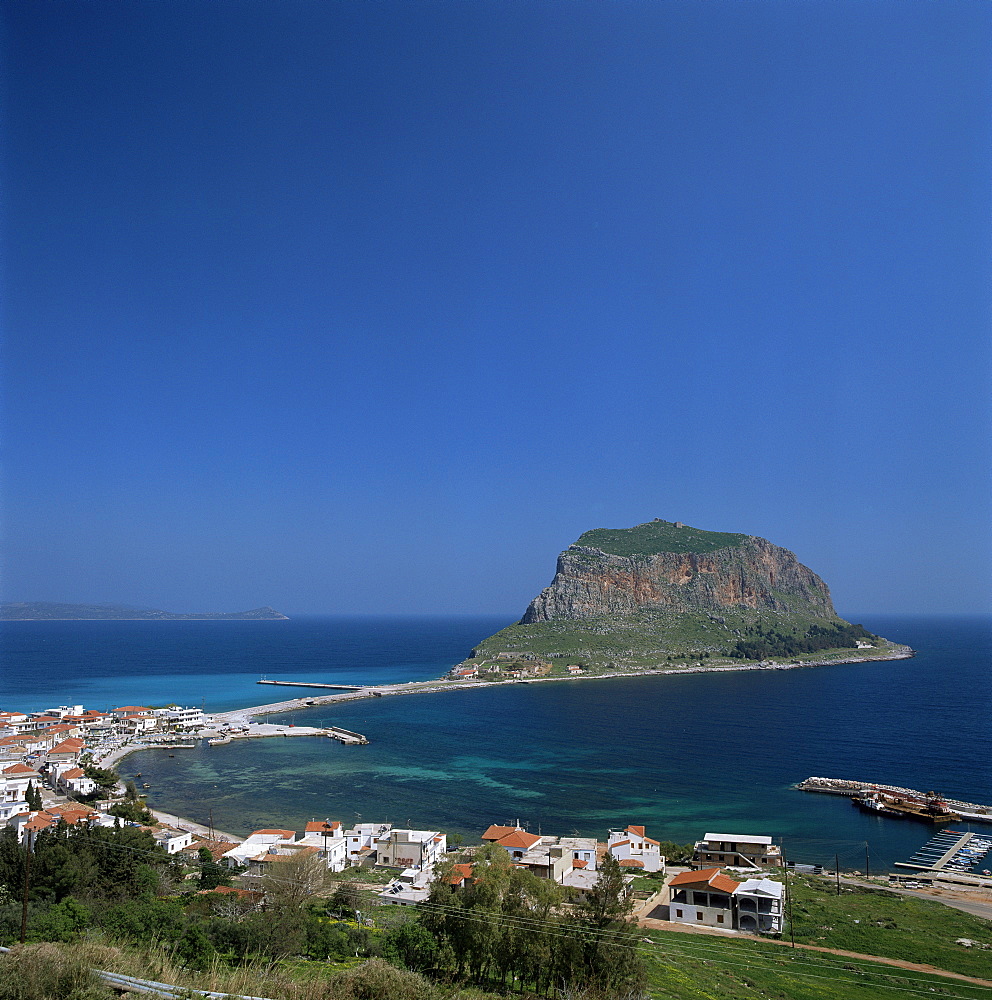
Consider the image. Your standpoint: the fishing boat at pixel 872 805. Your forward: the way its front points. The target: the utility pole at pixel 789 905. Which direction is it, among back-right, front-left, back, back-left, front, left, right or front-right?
left

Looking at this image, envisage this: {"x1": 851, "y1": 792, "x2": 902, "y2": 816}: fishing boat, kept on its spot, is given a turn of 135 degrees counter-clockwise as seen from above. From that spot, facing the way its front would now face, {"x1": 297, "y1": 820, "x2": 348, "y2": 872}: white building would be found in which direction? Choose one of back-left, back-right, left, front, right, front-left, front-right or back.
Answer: right

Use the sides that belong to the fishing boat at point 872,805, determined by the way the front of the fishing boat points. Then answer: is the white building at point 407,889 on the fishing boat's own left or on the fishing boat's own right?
on the fishing boat's own left

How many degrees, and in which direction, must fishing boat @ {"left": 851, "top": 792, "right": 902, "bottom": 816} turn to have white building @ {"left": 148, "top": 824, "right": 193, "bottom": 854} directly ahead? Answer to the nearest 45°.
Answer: approximately 45° to its left

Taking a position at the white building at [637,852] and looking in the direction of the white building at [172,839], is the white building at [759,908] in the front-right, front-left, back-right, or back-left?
back-left

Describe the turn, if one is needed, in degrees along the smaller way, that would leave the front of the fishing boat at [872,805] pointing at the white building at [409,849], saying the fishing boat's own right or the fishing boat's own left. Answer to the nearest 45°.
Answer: approximately 45° to the fishing boat's own left

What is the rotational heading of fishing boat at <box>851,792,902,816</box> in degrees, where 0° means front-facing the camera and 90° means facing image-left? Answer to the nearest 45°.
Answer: approximately 90°

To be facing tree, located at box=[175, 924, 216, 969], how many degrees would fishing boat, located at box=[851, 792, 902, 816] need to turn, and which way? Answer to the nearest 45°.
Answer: approximately 90° to its left
